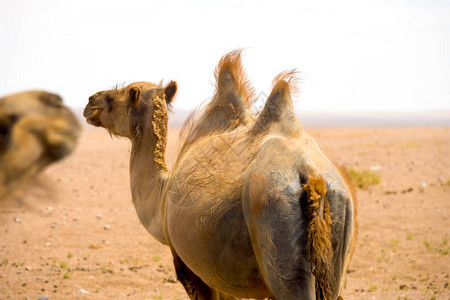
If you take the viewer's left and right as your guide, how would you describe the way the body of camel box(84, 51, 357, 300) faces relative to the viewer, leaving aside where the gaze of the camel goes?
facing away from the viewer and to the left of the viewer

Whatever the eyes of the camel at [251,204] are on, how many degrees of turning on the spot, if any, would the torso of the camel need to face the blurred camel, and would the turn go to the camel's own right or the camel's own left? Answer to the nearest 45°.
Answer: approximately 90° to the camel's own left

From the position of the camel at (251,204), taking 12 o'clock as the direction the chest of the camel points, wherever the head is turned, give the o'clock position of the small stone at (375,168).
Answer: The small stone is roughly at 2 o'clock from the camel.

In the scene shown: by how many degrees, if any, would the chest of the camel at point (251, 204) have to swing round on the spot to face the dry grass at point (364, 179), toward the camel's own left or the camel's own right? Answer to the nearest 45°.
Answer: approximately 45° to the camel's own right
